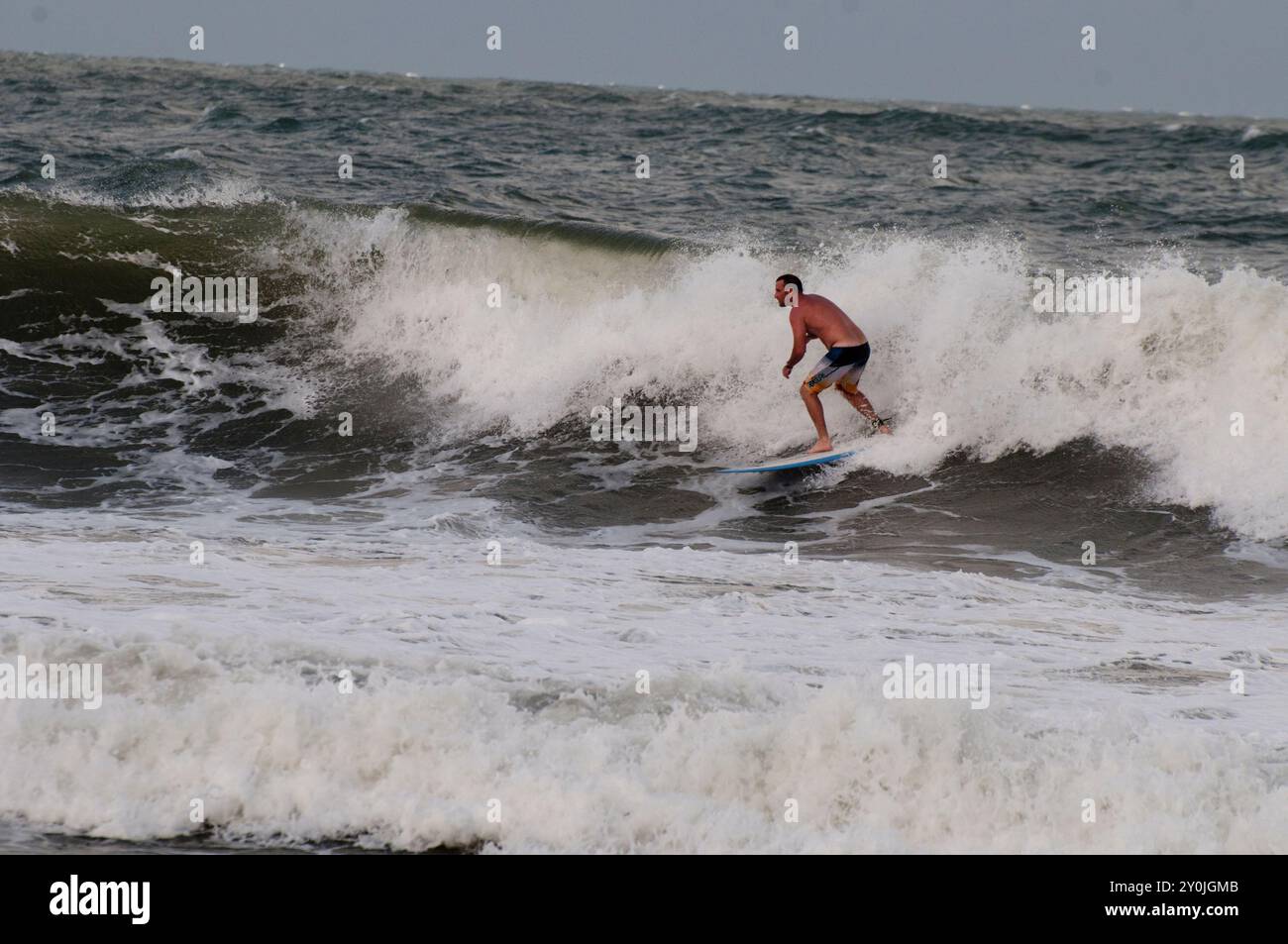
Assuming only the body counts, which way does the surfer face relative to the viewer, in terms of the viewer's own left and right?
facing to the left of the viewer
